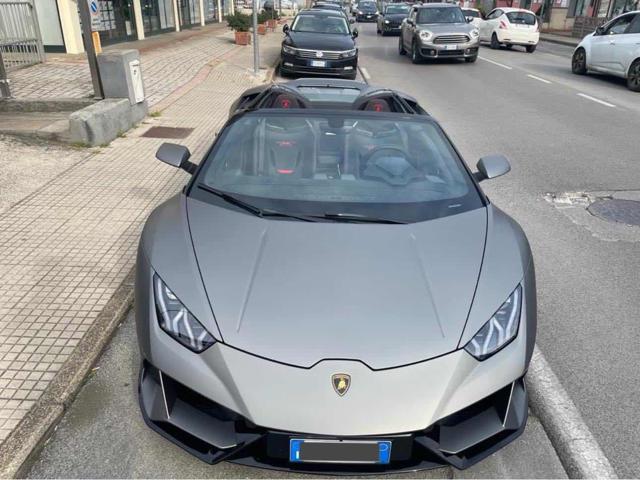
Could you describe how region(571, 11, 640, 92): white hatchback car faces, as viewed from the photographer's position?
facing away from the viewer and to the left of the viewer

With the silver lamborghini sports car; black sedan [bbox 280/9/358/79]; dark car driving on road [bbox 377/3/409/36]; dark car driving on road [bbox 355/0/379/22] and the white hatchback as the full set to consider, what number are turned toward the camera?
4

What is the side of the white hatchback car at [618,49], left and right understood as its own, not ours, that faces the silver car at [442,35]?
front

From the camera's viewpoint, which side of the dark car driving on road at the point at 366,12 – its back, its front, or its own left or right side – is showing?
front

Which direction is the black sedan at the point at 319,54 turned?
toward the camera

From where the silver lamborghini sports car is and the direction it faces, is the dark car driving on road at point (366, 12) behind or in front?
behind

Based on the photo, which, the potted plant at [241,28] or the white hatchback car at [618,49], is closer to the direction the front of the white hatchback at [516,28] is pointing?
the potted plant

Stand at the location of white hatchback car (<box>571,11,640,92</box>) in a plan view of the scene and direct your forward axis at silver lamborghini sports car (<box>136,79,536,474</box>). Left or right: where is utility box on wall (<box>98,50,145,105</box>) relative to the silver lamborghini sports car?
right

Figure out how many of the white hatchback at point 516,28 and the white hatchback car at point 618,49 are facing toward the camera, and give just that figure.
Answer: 0

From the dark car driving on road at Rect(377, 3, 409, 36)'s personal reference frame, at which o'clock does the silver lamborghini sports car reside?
The silver lamborghini sports car is roughly at 12 o'clock from the dark car driving on road.

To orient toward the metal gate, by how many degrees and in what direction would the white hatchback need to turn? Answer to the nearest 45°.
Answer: approximately 90° to its left

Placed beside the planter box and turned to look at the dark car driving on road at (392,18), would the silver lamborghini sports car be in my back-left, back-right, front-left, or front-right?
back-right

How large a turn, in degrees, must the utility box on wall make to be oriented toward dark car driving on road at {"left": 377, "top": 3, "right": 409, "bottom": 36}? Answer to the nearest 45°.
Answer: approximately 90° to its left

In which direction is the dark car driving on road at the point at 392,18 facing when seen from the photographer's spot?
facing the viewer

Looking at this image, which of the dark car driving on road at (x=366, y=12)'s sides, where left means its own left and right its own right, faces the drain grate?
front

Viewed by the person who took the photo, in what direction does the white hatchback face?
facing away from the viewer and to the left of the viewer
